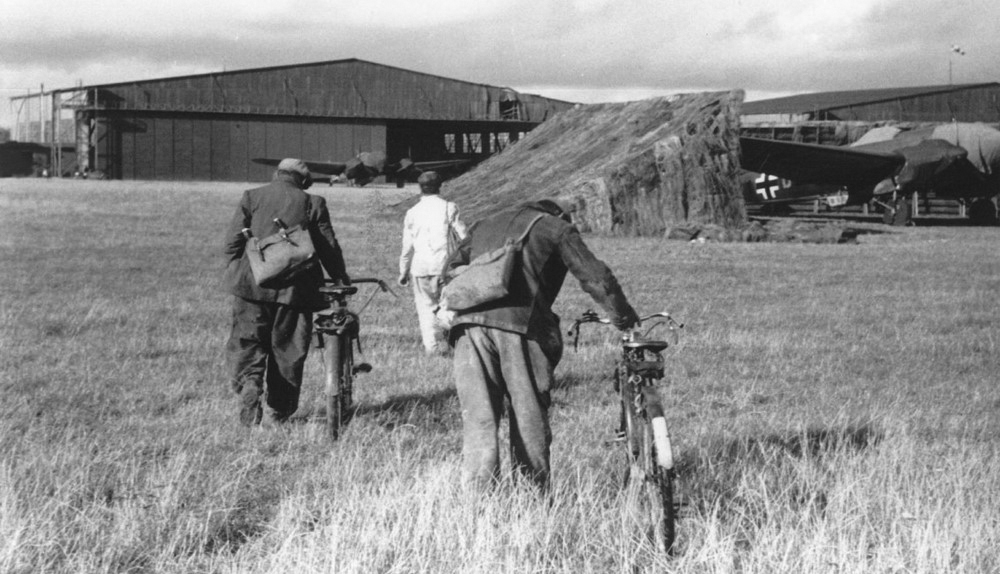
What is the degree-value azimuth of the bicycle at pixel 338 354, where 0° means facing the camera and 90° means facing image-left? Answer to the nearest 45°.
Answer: approximately 180°

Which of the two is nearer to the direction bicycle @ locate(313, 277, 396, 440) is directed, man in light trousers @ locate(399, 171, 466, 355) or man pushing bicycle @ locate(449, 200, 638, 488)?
the man in light trousers

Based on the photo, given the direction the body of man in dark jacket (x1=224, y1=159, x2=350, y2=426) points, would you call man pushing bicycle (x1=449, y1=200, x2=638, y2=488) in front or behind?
behind

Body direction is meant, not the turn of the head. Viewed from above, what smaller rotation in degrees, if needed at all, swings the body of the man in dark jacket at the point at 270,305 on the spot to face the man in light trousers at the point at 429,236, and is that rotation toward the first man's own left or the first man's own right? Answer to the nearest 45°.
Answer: approximately 45° to the first man's own right

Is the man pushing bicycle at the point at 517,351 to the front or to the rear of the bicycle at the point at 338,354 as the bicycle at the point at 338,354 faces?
to the rear

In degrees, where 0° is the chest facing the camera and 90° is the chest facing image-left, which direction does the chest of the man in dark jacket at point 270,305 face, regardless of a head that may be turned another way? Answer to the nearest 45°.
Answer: approximately 180°

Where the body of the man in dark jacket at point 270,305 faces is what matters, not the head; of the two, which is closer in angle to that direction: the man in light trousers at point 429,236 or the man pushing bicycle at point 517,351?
the man in light trousers

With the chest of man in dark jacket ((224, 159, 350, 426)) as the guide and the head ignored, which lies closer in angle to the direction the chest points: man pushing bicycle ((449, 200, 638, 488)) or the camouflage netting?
the camouflage netting
